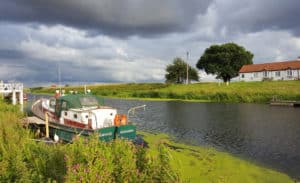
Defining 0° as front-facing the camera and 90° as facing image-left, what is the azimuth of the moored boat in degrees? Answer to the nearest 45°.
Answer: approximately 135°
